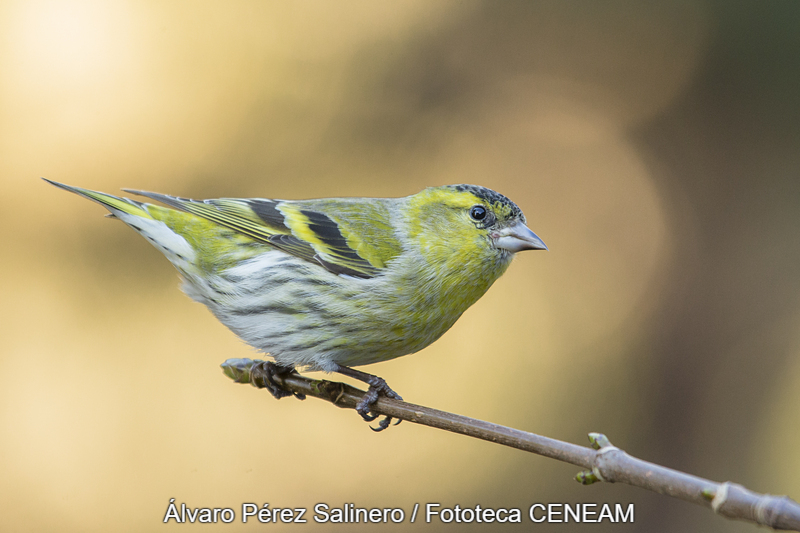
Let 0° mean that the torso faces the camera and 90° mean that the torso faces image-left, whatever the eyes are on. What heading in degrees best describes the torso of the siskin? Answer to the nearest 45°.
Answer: approximately 270°
